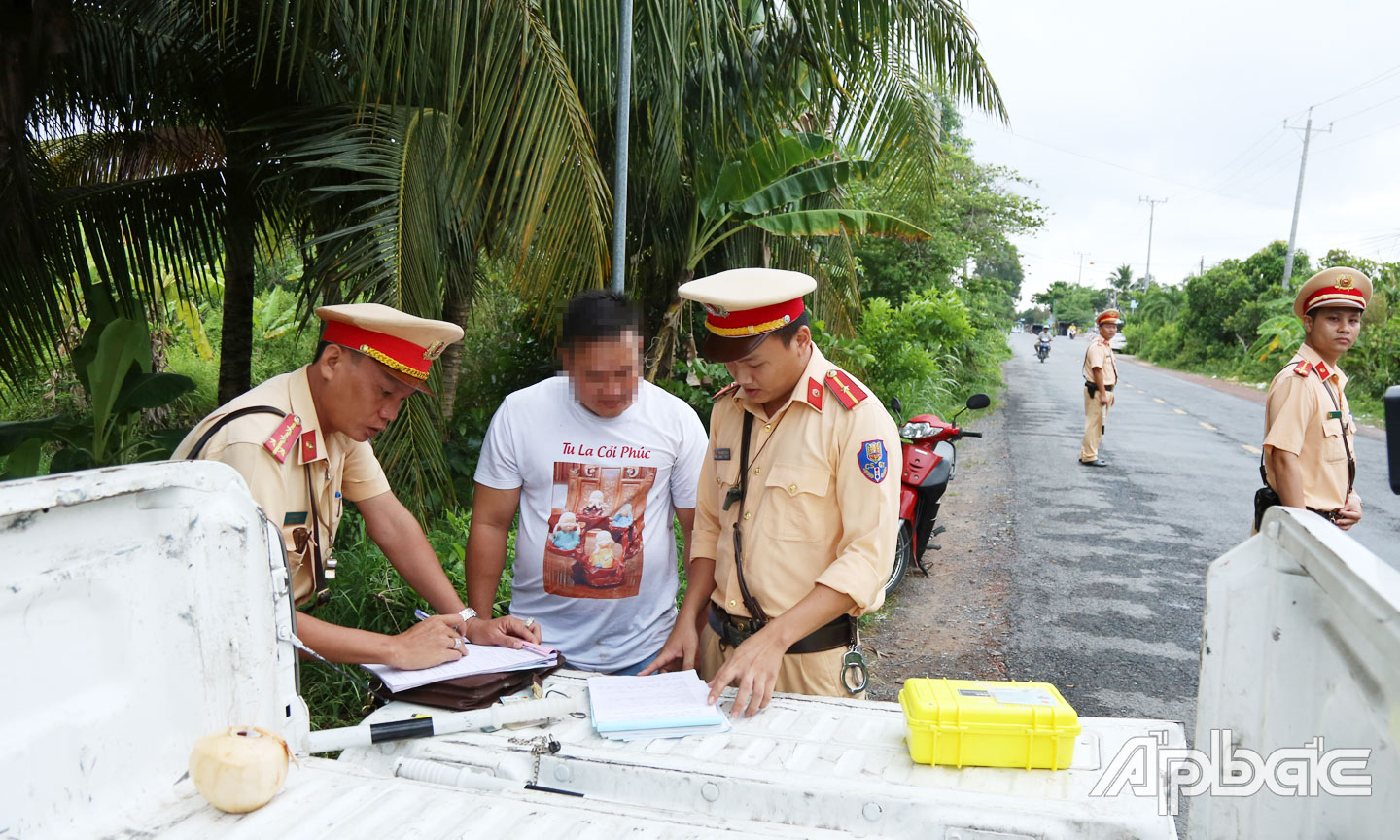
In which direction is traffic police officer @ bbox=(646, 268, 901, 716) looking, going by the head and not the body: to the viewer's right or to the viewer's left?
to the viewer's left

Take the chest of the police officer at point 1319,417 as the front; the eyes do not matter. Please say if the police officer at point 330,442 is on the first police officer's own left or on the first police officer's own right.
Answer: on the first police officer's own right

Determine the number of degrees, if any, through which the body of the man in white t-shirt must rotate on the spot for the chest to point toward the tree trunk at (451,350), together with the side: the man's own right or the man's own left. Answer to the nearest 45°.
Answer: approximately 180°

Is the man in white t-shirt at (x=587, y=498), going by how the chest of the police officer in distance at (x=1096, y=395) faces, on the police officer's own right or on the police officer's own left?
on the police officer's own right
